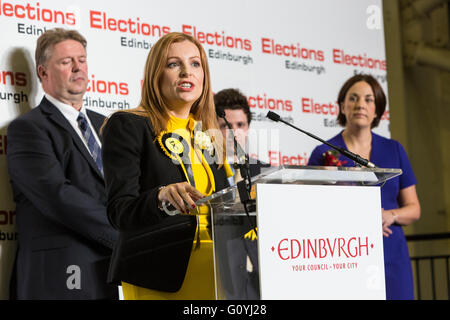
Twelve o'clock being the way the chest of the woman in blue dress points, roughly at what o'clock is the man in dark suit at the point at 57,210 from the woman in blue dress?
The man in dark suit is roughly at 2 o'clock from the woman in blue dress.

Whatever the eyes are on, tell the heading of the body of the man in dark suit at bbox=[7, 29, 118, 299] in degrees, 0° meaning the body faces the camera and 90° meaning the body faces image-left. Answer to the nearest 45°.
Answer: approximately 315°

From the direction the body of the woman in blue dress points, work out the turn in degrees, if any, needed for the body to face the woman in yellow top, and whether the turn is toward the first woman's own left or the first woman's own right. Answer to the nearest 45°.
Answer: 0° — they already face them

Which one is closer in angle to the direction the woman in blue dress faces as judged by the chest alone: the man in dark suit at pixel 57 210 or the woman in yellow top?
the woman in yellow top

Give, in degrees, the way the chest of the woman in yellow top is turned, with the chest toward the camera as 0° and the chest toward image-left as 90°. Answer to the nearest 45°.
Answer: approximately 315°

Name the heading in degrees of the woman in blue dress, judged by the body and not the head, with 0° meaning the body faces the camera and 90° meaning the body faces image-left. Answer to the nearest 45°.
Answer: approximately 0°
